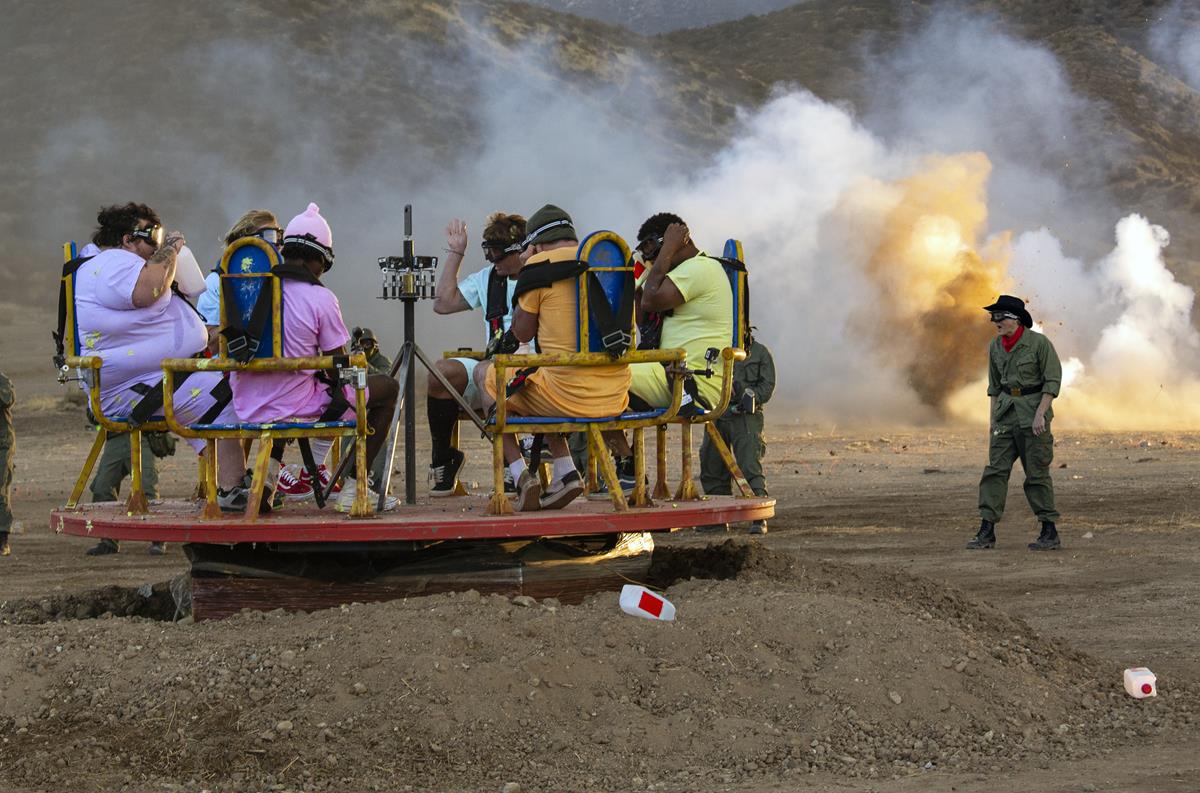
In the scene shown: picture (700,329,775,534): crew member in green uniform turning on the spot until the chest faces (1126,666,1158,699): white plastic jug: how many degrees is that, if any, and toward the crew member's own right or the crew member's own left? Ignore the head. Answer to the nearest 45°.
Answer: approximately 45° to the crew member's own left

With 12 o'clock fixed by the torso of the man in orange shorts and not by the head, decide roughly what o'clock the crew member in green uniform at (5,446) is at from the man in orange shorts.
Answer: The crew member in green uniform is roughly at 12 o'clock from the man in orange shorts.

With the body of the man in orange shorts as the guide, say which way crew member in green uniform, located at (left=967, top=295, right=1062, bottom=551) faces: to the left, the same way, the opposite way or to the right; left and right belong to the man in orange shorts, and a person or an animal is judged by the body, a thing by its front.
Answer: to the left

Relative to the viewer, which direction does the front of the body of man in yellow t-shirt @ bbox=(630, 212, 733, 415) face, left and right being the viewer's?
facing to the left of the viewer

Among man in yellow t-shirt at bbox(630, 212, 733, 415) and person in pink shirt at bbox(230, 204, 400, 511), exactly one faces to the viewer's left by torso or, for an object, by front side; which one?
the man in yellow t-shirt

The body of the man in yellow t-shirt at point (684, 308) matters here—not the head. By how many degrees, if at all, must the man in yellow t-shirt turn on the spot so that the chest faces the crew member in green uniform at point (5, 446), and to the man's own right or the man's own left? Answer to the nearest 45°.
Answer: approximately 45° to the man's own right

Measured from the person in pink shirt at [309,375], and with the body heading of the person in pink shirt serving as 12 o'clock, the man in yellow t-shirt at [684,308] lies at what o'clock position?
The man in yellow t-shirt is roughly at 1 o'clock from the person in pink shirt.

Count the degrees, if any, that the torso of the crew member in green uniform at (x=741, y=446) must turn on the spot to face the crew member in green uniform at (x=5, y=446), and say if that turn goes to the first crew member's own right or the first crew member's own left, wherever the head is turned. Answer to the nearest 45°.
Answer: approximately 45° to the first crew member's own right

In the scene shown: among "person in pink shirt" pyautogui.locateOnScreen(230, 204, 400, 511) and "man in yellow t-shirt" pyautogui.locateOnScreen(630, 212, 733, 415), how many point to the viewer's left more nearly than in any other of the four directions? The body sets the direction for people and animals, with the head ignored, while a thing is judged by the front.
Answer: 1

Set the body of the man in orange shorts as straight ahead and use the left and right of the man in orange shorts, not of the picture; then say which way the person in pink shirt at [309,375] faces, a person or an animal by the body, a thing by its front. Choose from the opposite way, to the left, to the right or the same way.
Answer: to the right

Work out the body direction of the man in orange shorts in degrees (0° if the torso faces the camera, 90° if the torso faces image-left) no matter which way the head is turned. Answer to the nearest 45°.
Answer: approximately 135°

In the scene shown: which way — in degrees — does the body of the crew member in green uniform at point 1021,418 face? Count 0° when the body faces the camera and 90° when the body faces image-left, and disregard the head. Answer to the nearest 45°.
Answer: approximately 45°
